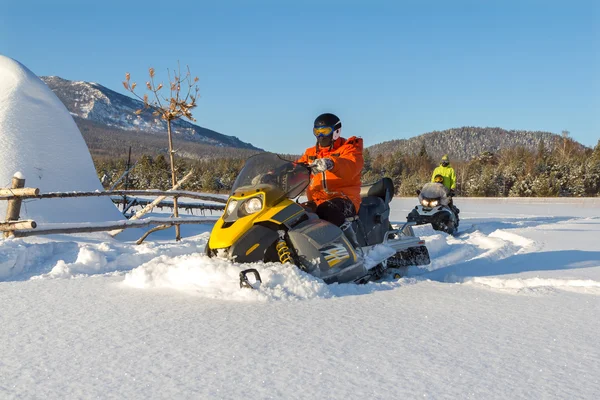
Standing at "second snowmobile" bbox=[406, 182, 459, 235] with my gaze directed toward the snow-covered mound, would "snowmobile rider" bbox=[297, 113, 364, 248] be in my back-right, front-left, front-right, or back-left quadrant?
front-left

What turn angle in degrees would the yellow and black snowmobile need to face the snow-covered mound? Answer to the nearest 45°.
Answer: approximately 90° to its right

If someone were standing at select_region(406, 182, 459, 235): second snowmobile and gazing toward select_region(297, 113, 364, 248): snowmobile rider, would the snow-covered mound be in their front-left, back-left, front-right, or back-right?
front-right

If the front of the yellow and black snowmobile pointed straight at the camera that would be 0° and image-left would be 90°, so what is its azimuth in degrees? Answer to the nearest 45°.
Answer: approximately 45°

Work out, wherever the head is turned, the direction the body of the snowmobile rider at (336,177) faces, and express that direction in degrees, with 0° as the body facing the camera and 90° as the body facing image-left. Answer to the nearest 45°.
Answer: approximately 45°

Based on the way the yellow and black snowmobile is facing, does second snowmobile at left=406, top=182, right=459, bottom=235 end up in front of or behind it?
behind

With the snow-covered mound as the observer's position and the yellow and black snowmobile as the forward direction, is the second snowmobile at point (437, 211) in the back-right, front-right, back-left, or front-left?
front-left

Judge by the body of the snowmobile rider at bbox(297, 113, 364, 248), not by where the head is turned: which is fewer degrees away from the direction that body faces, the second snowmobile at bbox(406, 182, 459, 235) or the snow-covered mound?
the snow-covered mound
